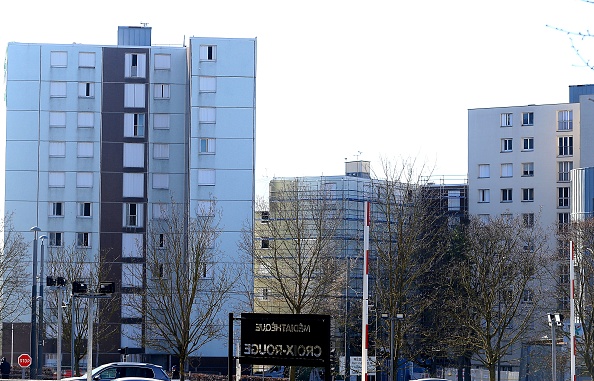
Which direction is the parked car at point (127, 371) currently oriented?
to the viewer's left
